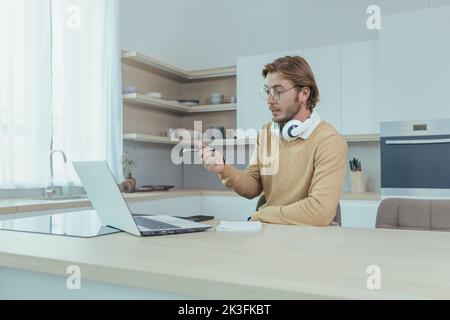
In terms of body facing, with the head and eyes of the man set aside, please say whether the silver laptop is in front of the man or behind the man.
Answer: in front

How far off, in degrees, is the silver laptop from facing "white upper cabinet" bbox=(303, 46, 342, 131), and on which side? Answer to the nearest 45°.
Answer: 0° — it already faces it

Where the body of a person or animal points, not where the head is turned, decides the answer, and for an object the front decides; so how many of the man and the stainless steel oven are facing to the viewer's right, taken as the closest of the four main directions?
0

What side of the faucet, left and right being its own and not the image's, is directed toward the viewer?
right

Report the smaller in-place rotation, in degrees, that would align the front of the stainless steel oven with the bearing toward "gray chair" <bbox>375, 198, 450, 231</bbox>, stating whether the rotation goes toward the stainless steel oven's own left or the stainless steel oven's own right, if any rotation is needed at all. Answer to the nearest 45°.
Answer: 0° — it already faces it

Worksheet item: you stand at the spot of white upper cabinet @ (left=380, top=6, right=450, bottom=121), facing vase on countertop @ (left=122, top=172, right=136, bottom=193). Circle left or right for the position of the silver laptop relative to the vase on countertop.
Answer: left

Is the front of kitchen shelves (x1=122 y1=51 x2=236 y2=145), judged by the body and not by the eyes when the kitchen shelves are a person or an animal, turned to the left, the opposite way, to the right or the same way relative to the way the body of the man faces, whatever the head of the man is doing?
to the left

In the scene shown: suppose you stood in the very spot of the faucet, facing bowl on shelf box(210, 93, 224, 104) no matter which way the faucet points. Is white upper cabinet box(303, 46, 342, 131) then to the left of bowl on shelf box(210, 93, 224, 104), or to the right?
right

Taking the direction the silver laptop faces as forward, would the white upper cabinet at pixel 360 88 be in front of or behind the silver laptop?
in front

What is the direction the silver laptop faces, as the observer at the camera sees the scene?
facing away from the viewer and to the right of the viewer
